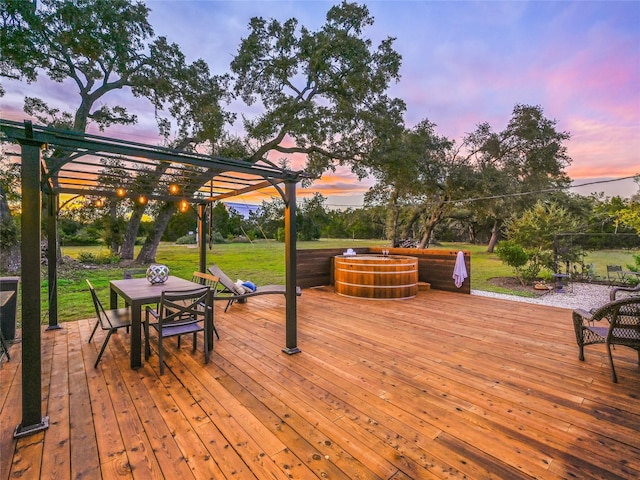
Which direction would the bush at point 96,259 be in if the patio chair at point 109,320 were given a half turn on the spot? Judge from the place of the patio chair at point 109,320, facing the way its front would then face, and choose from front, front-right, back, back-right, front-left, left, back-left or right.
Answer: right

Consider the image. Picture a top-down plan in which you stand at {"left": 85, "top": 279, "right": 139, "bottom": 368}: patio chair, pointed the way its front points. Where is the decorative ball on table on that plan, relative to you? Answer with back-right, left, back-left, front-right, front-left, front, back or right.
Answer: front-left

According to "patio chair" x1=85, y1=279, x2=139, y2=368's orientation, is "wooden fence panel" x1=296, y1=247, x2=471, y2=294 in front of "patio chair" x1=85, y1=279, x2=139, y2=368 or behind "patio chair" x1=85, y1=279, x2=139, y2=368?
in front

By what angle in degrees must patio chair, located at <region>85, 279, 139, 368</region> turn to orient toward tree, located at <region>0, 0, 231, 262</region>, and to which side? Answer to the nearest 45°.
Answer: approximately 90° to its left

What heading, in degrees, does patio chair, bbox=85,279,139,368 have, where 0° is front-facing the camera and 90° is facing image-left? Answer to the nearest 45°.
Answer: approximately 270°

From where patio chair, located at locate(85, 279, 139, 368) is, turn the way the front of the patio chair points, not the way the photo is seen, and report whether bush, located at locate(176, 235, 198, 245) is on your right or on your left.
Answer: on your left

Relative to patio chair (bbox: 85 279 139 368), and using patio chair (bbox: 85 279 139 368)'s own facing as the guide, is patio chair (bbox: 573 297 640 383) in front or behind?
in front

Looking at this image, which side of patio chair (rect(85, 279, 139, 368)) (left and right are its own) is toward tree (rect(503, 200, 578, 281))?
front

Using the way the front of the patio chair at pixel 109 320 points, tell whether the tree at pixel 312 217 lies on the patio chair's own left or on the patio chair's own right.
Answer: on the patio chair's own left

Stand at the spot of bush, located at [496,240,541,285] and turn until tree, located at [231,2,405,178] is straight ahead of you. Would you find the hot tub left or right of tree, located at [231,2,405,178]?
left

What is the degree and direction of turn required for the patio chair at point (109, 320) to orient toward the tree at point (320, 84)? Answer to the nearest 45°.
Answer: approximately 45° to its left
